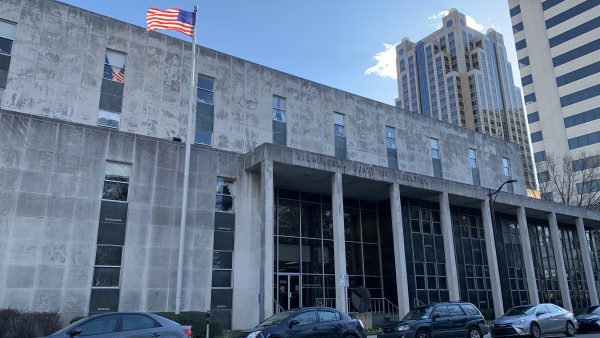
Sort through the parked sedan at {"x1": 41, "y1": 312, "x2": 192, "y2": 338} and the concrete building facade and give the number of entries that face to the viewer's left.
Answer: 1

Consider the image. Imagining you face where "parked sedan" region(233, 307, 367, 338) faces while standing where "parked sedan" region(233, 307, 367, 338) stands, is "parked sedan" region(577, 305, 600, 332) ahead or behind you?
behind

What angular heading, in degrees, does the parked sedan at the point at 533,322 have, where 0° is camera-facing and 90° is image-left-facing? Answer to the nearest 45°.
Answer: approximately 45°

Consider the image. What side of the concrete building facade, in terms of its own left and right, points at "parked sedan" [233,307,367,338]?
front

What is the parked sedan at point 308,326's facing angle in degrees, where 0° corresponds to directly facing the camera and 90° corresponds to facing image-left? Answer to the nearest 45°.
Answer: approximately 45°

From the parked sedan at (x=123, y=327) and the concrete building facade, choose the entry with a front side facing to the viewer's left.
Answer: the parked sedan

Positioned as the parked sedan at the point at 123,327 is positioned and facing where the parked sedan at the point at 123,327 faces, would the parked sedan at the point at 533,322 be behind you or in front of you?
behind

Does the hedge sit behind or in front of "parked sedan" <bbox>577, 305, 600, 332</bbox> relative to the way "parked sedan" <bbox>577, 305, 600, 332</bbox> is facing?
in front

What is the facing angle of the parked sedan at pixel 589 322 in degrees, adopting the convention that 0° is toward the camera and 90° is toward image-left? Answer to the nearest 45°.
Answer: approximately 45°

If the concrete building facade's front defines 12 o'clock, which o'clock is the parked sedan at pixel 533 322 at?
The parked sedan is roughly at 11 o'clock from the concrete building facade.

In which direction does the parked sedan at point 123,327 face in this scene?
to the viewer's left

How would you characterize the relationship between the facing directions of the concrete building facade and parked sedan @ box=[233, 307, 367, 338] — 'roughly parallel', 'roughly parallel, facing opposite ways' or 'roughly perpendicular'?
roughly perpendicular
